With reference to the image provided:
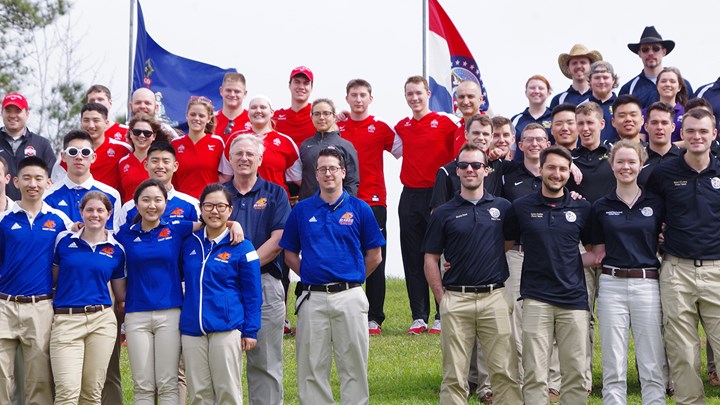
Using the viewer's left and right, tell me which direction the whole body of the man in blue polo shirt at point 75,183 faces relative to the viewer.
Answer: facing the viewer

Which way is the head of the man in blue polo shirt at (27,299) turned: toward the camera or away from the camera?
toward the camera

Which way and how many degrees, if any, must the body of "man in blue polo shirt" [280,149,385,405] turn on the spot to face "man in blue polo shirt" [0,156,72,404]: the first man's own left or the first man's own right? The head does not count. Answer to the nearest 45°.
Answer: approximately 90° to the first man's own right

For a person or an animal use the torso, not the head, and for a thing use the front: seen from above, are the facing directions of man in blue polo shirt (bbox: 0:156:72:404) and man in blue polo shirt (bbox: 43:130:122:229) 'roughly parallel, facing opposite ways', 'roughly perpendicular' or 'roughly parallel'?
roughly parallel

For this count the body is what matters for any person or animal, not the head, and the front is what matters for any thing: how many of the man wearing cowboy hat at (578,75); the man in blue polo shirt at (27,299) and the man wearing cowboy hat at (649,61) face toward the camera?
3

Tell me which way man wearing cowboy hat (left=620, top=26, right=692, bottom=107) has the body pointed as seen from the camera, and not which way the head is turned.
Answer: toward the camera

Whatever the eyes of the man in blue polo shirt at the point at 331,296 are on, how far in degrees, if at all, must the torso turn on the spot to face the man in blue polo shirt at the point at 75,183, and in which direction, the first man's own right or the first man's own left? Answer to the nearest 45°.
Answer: approximately 90° to the first man's own right

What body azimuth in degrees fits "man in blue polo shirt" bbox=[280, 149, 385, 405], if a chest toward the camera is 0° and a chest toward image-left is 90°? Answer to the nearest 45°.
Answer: approximately 0°

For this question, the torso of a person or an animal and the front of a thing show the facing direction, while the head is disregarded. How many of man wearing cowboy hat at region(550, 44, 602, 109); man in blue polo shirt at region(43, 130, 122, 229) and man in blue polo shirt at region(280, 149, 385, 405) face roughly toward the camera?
3
